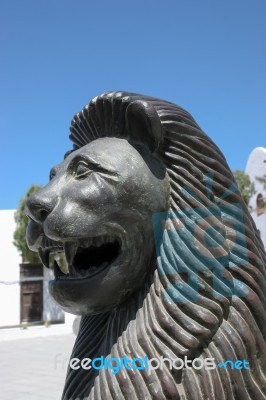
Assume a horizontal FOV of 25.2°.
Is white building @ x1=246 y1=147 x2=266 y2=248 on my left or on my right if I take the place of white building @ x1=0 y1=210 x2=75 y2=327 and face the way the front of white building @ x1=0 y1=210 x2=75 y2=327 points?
on my left

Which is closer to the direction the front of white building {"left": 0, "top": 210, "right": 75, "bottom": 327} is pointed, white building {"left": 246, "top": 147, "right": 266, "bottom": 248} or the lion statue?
the lion statue

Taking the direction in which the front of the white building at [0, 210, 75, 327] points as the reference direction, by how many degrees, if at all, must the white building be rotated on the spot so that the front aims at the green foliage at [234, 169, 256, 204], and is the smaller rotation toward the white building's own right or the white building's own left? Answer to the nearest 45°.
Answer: approximately 90° to the white building's own left

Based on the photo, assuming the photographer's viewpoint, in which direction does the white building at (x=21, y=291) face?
facing the viewer

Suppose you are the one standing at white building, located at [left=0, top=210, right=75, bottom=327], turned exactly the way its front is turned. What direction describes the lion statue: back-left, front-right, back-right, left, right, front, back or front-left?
front

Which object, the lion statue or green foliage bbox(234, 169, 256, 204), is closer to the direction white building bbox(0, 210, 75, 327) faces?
the lion statue

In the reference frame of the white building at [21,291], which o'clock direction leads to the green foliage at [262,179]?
The green foliage is roughly at 9 o'clock from the white building.
